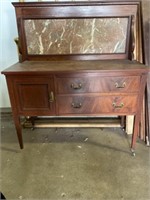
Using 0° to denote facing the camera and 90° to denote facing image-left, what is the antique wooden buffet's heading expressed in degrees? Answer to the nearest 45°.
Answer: approximately 0°
